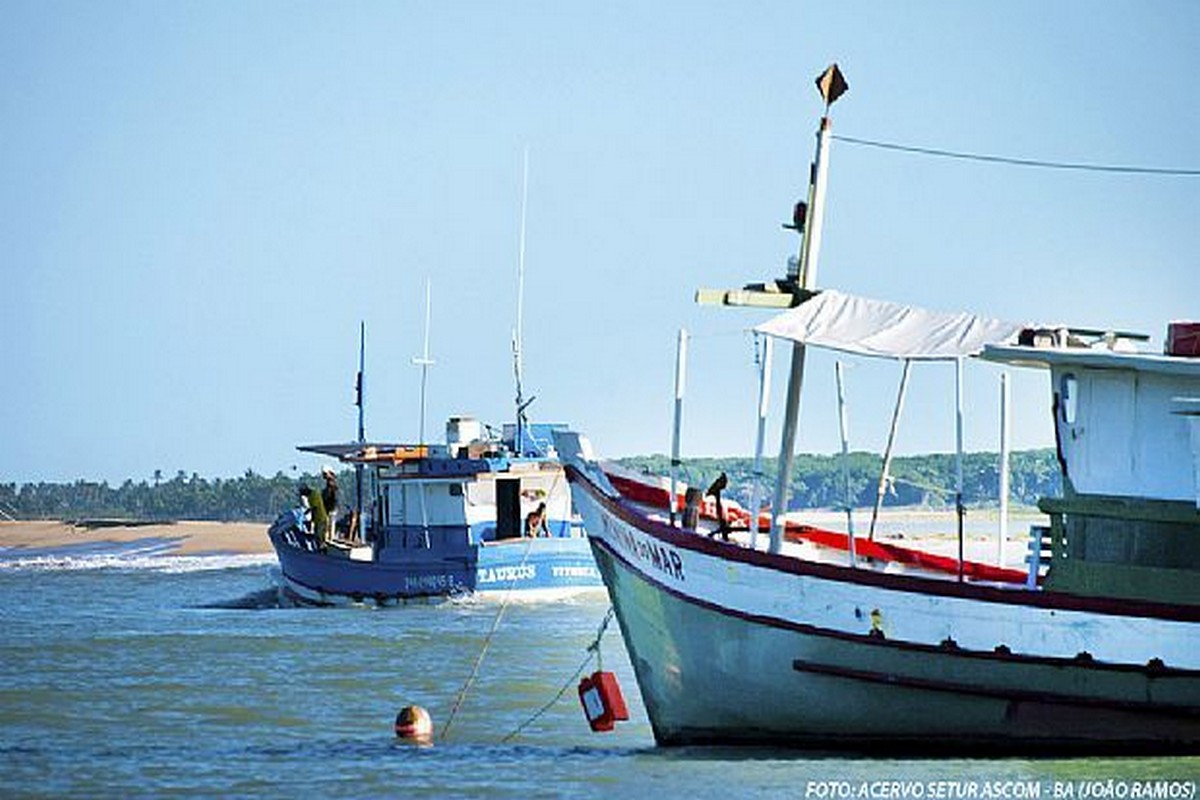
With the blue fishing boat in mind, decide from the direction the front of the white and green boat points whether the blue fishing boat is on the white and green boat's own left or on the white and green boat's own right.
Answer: on the white and green boat's own right

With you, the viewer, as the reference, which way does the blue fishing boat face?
facing away from the viewer and to the left of the viewer

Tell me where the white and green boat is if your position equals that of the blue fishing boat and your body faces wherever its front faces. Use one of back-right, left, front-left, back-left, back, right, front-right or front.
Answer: back-left

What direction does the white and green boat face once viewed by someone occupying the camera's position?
facing to the left of the viewer

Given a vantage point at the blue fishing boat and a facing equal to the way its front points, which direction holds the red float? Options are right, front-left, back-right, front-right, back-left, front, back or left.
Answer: back-left
